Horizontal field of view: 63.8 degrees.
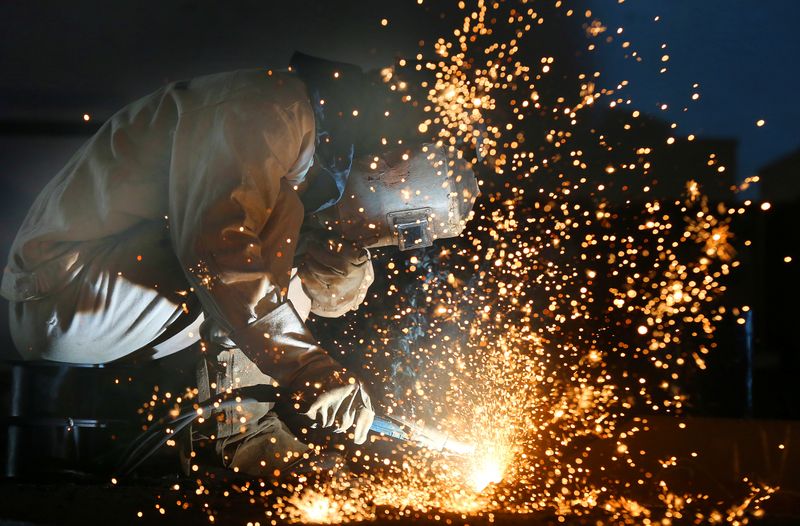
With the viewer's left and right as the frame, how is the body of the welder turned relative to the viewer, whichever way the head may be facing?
facing to the right of the viewer
